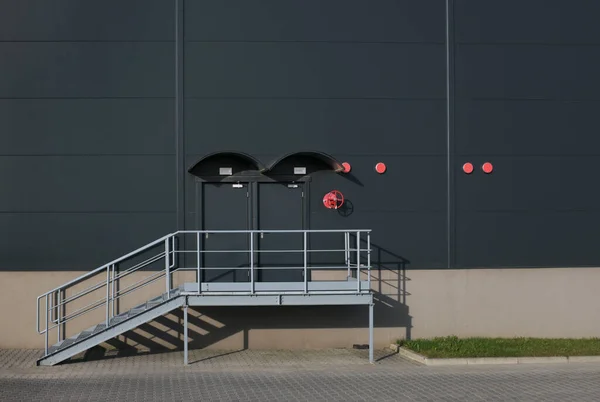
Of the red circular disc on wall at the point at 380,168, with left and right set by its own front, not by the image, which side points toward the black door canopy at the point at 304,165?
right

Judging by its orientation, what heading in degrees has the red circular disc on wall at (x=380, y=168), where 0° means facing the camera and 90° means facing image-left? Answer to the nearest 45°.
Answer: approximately 0°

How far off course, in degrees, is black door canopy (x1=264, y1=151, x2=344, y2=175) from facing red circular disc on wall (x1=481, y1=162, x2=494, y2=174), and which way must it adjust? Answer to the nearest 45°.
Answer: approximately 90° to its left

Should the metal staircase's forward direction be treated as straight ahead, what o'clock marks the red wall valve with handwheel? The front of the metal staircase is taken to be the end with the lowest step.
The red wall valve with handwheel is roughly at 6 o'clock from the metal staircase.

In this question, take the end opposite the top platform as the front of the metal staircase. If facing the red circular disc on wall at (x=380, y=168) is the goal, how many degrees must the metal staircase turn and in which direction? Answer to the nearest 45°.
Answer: approximately 180°

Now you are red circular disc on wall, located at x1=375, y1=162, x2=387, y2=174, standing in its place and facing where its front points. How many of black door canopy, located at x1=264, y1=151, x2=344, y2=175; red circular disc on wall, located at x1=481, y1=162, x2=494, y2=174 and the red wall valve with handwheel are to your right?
2

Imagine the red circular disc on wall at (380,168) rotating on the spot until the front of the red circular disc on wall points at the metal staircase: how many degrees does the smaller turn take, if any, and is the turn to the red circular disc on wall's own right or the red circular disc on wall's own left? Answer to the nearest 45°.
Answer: approximately 90° to the red circular disc on wall's own right

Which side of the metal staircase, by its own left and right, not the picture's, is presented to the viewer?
left

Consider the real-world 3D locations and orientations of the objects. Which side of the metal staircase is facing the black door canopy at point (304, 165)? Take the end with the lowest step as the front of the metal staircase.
back

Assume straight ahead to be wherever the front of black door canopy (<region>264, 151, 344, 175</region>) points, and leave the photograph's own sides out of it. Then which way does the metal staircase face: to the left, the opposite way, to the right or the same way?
to the right

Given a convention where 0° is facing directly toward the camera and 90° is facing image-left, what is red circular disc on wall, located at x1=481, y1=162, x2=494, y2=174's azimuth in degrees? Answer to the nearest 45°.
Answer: approximately 0°

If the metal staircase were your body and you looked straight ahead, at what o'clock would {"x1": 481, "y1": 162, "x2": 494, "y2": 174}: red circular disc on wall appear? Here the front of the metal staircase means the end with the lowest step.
The red circular disc on wall is roughly at 6 o'clock from the metal staircase.
